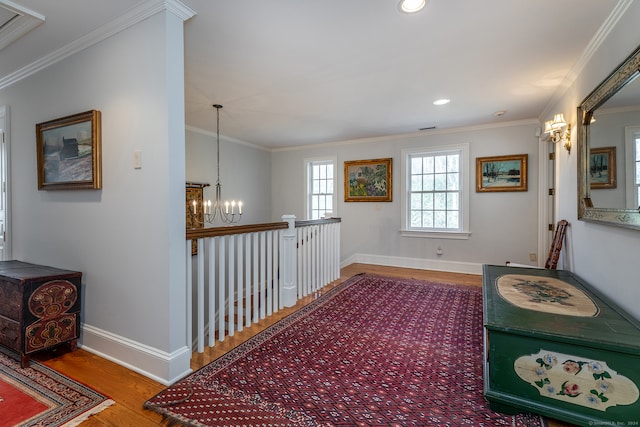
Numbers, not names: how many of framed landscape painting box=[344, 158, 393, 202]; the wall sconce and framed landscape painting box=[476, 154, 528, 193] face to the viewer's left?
1

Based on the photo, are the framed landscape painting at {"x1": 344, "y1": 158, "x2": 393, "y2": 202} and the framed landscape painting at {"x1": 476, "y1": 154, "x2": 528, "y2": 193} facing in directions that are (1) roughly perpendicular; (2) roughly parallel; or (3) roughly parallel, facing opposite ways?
roughly parallel

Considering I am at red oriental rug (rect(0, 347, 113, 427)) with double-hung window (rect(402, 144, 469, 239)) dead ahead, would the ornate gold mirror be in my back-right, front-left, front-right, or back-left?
front-right

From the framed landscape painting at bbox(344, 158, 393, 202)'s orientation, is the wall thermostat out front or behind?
out front

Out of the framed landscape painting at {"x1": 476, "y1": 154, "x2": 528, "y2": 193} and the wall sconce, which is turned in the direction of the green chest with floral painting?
the framed landscape painting

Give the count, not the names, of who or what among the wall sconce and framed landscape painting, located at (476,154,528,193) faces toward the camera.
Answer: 1

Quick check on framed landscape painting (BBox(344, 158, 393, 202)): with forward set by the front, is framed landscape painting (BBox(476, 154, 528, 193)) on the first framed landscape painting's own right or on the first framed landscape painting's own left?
on the first framed landscape painting's own left

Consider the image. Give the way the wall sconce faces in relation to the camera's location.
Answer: facing to the left of the viewer

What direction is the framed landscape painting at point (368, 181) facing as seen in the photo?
toward the camera

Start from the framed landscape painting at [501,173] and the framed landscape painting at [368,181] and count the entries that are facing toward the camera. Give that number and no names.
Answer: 2

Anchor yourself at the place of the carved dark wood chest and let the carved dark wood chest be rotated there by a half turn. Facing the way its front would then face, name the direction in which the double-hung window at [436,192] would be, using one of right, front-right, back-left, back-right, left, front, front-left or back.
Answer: front-right

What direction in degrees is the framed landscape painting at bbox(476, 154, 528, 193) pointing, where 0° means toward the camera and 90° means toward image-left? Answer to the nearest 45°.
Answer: approximately 0°
